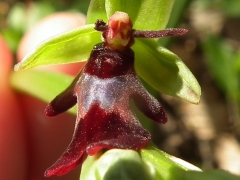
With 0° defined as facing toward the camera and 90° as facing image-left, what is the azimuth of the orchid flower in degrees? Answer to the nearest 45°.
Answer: approximately 0°

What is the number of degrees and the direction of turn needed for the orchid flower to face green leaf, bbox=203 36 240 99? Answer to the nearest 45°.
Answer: approximately 135° to its left
